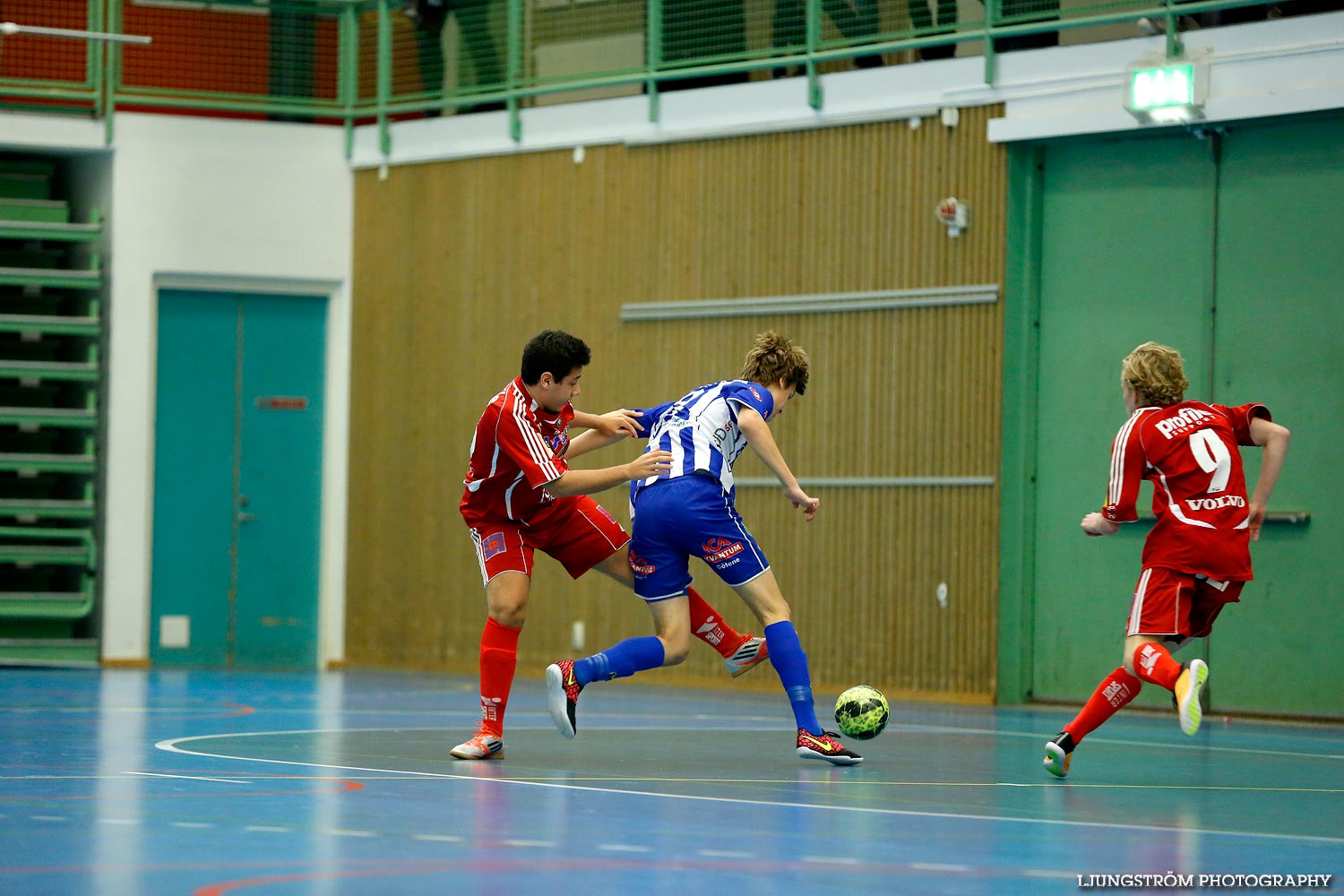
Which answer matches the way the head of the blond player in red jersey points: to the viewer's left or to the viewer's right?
to the viewer's left

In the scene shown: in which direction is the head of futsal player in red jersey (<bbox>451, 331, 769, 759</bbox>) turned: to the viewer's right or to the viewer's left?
to the viewer's right

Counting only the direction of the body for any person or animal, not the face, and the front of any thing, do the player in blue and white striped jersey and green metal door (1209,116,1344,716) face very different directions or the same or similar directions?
very different directions

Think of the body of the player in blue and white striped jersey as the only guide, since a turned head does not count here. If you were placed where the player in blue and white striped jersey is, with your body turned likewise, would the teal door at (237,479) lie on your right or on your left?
on your left

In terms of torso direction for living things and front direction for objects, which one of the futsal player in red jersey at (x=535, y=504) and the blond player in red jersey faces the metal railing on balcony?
the blond player in red jersey

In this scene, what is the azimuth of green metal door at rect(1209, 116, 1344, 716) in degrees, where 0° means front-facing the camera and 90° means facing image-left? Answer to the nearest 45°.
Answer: approximately 45°

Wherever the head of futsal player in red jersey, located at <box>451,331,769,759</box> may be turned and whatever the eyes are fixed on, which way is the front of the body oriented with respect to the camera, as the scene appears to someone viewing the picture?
to the viewer's right

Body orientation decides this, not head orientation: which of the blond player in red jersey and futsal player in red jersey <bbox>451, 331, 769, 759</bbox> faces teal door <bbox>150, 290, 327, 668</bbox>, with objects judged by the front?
the blond player in red jersey
